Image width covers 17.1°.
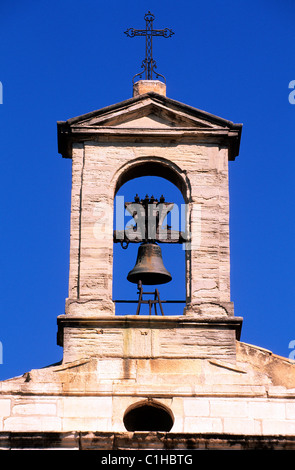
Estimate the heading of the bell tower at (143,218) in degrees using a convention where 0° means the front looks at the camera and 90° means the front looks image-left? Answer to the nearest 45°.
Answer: approximately 0°
